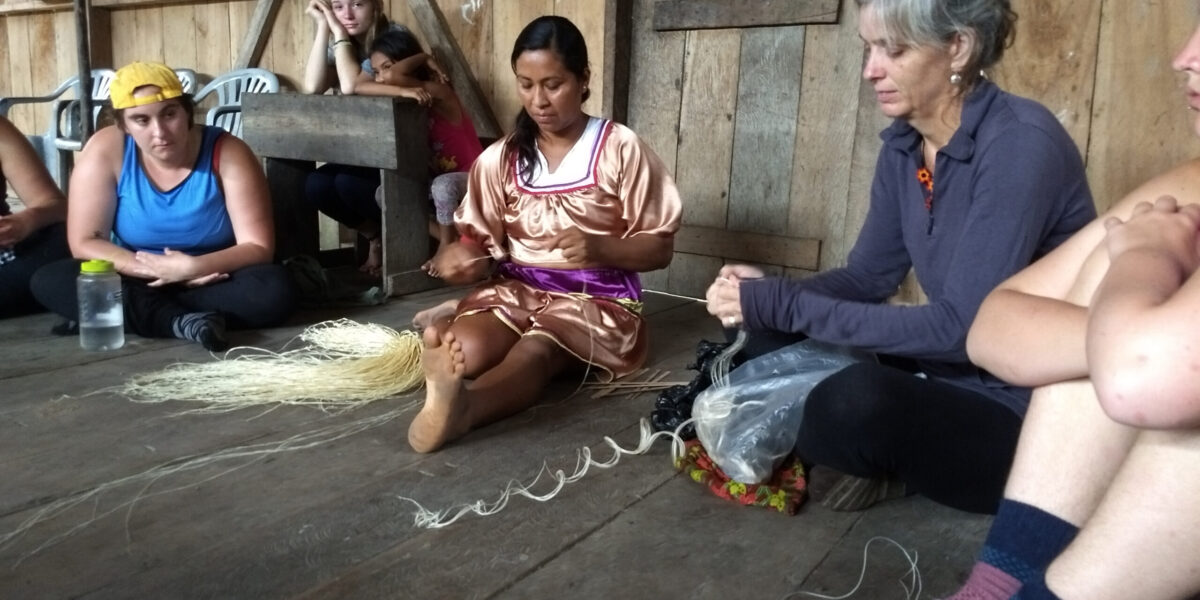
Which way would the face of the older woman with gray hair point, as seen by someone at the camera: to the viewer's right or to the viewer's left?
to the viewer's left

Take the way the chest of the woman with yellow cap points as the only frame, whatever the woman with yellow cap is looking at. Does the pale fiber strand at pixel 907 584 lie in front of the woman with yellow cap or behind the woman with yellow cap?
in front

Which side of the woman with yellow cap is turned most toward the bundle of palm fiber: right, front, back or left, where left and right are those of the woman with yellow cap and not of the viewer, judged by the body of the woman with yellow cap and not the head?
front

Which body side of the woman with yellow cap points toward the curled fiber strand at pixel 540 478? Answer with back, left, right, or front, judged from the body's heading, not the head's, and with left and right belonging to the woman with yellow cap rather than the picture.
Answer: front

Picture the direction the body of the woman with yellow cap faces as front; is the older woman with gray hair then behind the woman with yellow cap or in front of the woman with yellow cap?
in front

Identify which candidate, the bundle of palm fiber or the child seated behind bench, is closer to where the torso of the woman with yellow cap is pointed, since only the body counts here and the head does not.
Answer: the bundle of palm fiber

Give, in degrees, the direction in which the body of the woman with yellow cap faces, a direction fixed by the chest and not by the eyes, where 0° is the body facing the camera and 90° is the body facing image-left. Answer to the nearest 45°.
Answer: approximately 0°

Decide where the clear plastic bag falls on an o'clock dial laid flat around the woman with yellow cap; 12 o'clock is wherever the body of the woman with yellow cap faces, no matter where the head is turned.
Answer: The clear plastic bag is roughly at 11 o'clock from the woman with yellow cap.

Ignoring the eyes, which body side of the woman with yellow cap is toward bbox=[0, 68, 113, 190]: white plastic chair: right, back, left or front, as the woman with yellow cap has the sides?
back

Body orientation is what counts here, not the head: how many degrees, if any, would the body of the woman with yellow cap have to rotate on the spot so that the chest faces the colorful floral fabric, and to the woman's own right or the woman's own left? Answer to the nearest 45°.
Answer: approximately 45° to the woman's own left
